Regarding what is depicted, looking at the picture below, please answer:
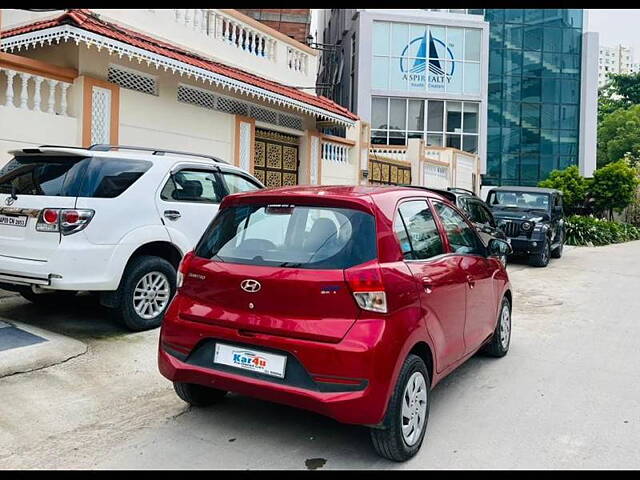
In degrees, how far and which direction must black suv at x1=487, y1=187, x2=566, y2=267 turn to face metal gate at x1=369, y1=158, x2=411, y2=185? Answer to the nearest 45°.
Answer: approximately 90° to its right

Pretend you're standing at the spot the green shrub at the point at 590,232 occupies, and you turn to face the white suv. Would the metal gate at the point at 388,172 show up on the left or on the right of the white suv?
right

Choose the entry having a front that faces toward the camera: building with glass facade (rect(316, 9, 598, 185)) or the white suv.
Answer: the building with glass facade

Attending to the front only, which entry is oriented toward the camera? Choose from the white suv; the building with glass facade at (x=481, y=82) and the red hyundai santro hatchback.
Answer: the building with glass facade

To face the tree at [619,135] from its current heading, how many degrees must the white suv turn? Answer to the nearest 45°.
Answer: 0° — it already faces it

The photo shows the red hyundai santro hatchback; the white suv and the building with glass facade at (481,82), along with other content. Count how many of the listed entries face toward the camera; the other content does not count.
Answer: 1

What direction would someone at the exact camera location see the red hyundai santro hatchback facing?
facing away from the viewer and to the right of the viewer

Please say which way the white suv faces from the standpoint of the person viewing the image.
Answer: facing away from the viewer and to the right of the viewer

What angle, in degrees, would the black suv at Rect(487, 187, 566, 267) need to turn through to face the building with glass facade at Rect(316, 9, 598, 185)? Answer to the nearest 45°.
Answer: approximately 135° to its right

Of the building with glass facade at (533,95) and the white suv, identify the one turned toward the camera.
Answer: the building with glass facade

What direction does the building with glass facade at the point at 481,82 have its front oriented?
toward the camera

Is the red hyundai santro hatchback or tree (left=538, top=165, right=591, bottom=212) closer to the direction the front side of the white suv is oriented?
the tree

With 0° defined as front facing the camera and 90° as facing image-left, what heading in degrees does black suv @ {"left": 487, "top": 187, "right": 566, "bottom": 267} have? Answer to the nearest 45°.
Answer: approximately 45°

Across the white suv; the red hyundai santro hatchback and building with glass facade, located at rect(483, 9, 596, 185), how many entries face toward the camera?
1

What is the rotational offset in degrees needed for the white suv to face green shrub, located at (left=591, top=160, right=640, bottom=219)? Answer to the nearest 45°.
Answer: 0° — it already faces it

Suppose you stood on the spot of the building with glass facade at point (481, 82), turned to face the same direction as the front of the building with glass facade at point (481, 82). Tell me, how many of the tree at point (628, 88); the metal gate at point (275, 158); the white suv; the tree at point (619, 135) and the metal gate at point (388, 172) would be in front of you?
3

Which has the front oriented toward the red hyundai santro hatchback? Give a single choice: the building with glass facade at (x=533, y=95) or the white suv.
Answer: the building with glass facade

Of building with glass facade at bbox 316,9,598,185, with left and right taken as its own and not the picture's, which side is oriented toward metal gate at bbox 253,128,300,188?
front
